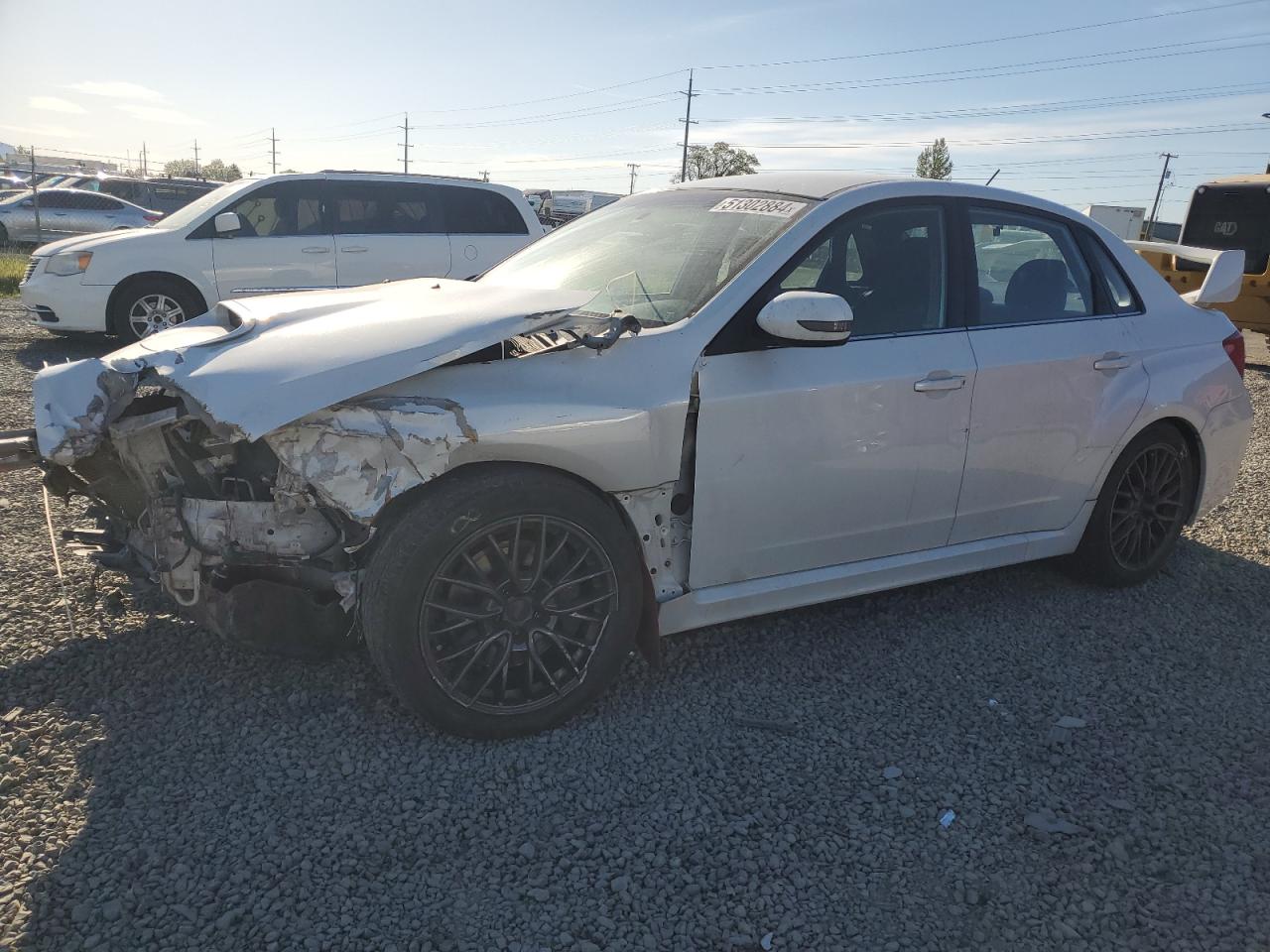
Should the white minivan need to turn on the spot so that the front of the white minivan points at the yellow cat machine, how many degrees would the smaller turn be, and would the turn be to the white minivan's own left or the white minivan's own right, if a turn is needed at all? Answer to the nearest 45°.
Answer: approximately 180°

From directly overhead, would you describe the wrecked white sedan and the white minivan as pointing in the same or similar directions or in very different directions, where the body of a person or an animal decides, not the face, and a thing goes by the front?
same or similar directions

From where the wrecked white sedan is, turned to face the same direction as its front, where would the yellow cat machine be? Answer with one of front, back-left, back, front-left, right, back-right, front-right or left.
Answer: back

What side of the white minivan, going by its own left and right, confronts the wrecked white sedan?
left

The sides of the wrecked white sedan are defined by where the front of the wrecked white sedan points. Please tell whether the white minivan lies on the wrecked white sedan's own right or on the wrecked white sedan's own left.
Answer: on the wrecked white sedan's own right

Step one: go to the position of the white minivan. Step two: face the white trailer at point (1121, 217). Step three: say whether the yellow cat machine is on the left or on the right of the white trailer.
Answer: right

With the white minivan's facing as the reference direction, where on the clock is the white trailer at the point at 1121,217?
The white trailer is roughly at 5 o'clock from the white minivan.

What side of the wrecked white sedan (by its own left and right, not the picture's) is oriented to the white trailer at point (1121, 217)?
back

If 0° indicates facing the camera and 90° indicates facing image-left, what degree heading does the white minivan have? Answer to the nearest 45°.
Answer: approximately 90°
